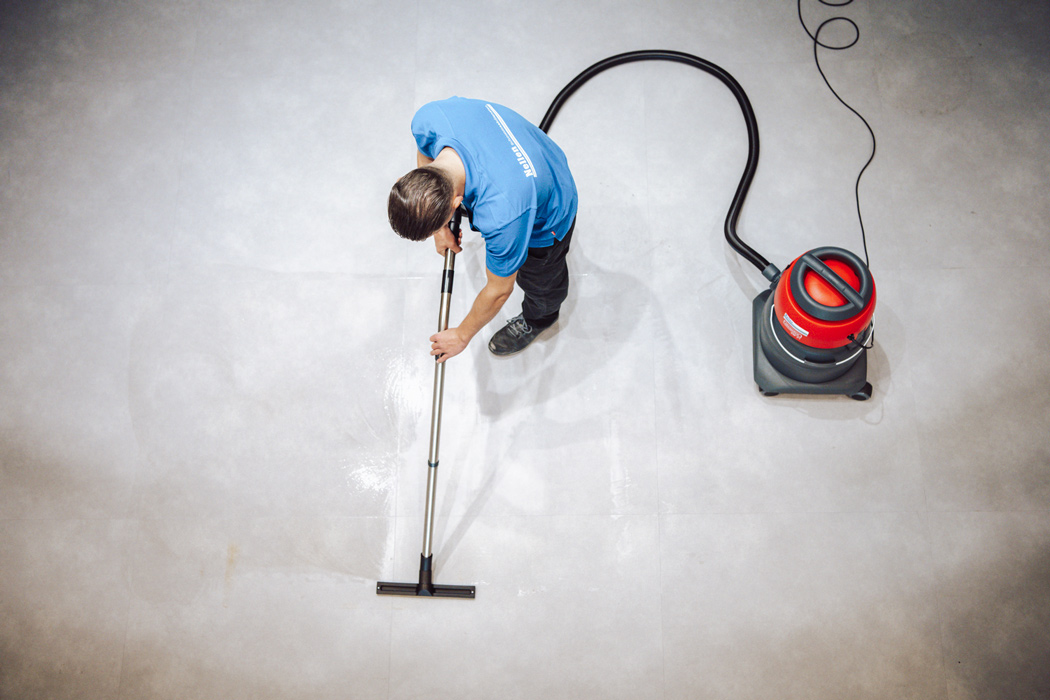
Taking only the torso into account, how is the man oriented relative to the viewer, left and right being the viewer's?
facing the viewer and to the left of the viewer

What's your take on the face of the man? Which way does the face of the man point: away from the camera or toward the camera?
toward the camera
